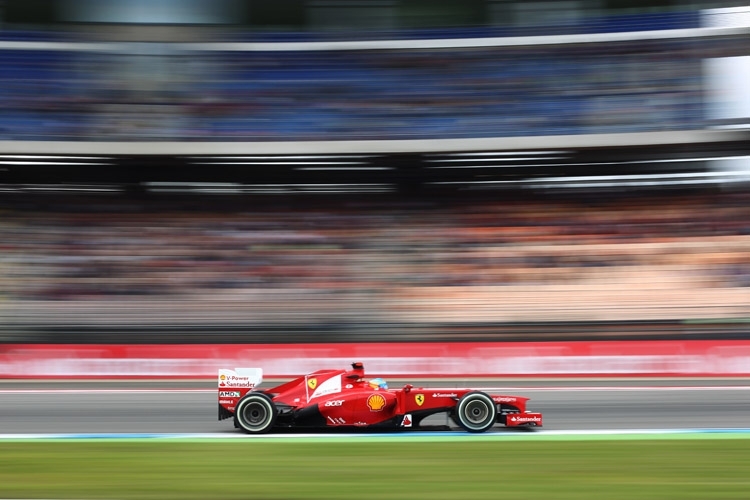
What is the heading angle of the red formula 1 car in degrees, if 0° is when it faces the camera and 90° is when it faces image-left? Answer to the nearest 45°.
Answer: approximately 270°
